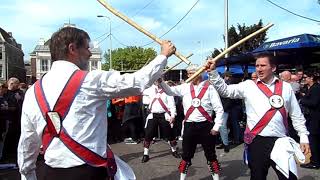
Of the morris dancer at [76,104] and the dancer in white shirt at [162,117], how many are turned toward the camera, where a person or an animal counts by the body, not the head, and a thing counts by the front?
1

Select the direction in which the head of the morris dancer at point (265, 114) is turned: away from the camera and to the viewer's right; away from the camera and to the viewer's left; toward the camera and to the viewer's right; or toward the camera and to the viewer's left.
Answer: toward the camera and to the viewer's left

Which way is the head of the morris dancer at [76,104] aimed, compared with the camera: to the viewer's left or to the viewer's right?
to the viewer's right

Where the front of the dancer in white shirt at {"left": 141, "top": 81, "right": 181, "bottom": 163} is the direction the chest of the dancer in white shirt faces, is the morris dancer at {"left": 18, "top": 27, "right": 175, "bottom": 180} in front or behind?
in front

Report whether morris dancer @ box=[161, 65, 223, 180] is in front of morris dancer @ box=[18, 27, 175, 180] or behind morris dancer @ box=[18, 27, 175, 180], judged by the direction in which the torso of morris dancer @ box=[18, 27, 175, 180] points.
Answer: in front

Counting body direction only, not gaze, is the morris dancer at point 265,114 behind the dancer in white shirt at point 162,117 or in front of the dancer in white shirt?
in front

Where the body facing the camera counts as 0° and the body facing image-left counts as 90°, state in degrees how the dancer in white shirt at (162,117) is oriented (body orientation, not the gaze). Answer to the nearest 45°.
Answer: approximately 0°

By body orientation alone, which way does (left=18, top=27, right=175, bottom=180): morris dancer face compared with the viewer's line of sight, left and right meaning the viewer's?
facing away from the viewer and to the right of the viewer
